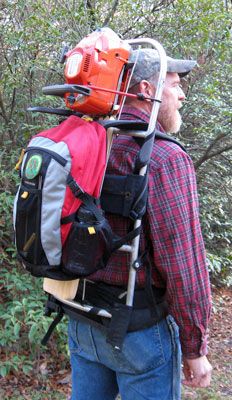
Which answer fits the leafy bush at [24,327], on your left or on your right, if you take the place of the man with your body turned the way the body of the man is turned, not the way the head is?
on your left

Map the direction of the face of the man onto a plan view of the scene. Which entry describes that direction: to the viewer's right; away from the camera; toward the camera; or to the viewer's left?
to the viewer's right

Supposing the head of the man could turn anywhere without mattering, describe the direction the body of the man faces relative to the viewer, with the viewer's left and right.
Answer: facing away from the viewer and to the right of the viewer
